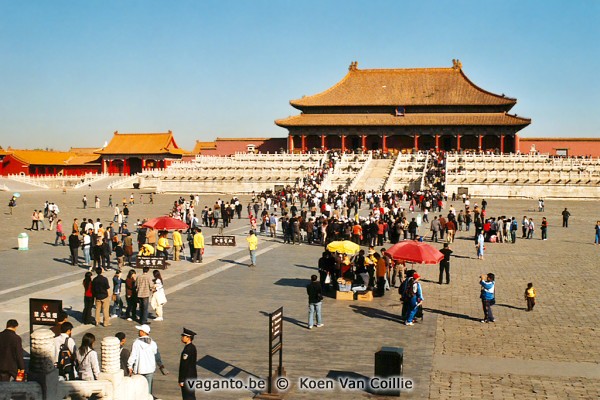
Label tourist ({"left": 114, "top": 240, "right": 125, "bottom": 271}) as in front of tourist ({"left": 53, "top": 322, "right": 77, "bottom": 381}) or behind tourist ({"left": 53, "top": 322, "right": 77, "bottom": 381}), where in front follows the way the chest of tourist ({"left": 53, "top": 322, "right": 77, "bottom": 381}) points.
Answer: in front

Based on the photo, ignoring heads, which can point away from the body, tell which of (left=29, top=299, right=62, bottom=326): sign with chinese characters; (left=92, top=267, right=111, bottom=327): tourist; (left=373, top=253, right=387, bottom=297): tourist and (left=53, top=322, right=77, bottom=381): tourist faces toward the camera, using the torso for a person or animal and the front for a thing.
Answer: the sign with chinese characters

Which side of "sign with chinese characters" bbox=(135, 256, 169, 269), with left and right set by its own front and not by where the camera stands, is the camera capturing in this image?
front

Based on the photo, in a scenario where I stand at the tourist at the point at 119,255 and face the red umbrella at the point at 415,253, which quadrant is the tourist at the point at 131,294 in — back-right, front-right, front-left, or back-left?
front-right

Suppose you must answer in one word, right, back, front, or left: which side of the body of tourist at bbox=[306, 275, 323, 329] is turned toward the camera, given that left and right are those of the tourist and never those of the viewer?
back

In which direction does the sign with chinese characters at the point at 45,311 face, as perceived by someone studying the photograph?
facing the viewer

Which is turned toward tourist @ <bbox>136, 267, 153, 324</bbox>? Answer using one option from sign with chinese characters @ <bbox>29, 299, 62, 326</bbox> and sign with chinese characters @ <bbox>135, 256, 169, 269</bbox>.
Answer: sign with chinese characters @ <bbox>135, 256, 169, 269</bbox>

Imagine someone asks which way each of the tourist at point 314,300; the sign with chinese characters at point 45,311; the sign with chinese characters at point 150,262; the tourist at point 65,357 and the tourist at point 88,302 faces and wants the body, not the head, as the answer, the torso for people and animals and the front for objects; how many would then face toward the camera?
2

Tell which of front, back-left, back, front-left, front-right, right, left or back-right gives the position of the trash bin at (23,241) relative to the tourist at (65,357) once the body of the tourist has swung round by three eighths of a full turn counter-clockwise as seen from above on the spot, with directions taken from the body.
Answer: right

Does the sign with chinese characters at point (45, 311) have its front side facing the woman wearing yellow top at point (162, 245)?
no

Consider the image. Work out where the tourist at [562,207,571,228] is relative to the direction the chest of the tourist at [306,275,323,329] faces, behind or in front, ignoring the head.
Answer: in front

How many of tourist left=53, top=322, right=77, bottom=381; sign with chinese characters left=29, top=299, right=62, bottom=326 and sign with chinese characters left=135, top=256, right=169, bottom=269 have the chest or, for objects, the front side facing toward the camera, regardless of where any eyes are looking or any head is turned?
2

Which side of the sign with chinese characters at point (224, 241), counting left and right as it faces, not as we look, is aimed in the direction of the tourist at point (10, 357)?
front

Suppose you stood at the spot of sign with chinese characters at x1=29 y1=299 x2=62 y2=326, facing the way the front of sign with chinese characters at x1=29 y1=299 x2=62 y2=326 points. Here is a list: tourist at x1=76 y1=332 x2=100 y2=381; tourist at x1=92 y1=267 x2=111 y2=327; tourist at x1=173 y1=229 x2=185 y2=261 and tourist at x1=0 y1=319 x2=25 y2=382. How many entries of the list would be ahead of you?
2
